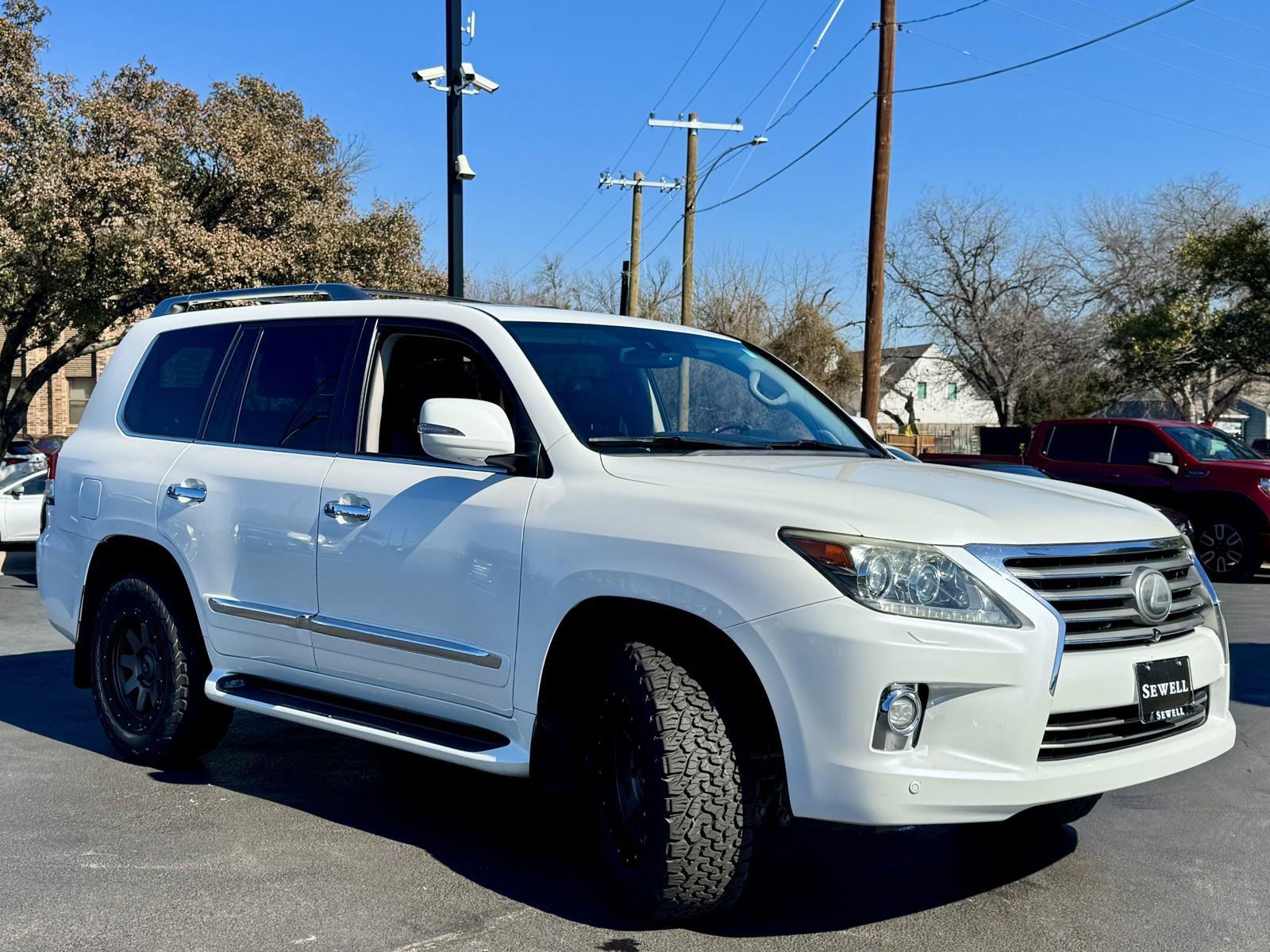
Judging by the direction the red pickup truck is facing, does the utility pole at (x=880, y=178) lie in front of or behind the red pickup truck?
behind

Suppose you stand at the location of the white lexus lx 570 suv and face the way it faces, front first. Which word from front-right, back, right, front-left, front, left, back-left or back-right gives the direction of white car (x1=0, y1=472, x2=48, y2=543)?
back

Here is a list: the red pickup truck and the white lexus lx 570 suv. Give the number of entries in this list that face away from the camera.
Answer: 0

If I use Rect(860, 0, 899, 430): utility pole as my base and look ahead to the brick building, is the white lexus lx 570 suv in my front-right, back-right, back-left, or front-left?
back-left

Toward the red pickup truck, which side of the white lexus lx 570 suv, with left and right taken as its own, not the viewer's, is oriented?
left

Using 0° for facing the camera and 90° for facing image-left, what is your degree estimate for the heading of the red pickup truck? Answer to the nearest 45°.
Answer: approximately 315°

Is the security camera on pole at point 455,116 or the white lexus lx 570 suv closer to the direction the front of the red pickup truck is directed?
the white lexus lx 570 suv

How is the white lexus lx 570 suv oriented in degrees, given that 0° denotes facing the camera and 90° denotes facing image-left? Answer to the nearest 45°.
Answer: approximately 315°

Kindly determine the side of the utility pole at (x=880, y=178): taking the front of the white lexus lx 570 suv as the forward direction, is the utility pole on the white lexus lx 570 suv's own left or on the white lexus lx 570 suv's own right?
on the white lexus lx 570 suv's own left

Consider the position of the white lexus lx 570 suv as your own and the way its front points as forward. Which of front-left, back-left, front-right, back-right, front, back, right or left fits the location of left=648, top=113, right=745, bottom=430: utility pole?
back-left

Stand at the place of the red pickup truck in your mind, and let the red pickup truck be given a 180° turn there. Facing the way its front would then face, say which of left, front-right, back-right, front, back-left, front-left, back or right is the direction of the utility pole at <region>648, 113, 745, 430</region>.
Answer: front
